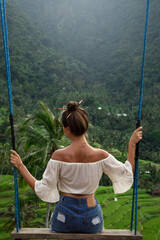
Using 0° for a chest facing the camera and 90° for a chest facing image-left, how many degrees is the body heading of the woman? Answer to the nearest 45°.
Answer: approximately 180°

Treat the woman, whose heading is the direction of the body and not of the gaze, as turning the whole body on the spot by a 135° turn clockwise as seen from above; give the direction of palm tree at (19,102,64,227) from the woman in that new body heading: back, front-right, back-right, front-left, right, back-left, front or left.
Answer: back-left
